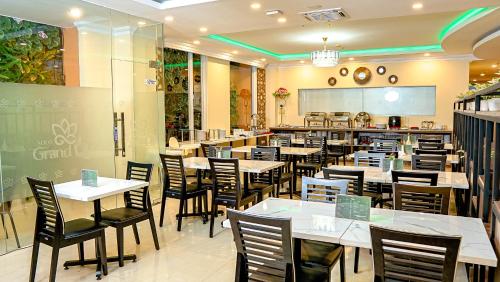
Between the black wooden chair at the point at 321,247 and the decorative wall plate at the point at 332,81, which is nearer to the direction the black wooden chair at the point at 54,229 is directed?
the decorative wall plate

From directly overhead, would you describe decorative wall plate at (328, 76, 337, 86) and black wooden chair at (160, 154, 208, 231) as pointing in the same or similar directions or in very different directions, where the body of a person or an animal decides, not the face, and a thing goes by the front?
very different directions

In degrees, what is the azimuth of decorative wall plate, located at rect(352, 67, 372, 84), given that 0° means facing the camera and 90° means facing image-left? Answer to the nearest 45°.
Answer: approximately 0°

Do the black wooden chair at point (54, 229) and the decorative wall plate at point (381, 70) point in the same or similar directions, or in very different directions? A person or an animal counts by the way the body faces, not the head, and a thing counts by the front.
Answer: very different directions

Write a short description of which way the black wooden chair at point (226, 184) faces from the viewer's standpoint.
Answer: facing away from the viewer and to the right of the viewer

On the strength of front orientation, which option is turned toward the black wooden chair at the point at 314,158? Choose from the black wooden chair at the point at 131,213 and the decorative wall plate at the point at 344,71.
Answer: the decorative wall plate

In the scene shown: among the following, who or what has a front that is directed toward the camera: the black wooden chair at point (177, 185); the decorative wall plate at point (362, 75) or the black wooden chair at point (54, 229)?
the decorative wall plate

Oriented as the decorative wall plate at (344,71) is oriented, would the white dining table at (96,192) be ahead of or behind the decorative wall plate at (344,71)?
ahead

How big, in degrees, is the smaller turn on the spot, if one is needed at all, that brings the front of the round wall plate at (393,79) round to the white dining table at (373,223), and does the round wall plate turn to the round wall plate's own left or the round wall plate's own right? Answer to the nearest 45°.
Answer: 0° — it already faces it

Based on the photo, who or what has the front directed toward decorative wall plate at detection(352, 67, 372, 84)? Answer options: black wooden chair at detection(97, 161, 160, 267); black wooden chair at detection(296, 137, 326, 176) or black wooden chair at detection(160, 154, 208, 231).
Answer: black wooden chair at detection(160, 154, 208, 231)

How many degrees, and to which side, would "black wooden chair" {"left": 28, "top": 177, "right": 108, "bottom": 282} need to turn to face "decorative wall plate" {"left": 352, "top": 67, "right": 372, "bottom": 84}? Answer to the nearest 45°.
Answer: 0° — it already faces it
